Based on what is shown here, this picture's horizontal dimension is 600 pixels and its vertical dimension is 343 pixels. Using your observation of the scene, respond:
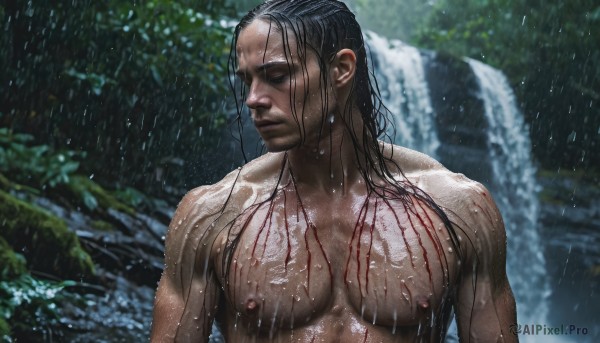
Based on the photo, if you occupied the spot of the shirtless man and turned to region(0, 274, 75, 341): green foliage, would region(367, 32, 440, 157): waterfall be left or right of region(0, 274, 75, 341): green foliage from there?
right

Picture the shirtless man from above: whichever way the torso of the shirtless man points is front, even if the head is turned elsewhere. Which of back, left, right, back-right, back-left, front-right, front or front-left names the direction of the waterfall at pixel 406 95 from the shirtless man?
back

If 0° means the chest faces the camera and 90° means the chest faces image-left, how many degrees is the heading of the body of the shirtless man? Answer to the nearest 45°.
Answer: approximately 0°

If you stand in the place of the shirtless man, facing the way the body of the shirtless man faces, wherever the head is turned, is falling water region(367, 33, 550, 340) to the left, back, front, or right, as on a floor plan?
back

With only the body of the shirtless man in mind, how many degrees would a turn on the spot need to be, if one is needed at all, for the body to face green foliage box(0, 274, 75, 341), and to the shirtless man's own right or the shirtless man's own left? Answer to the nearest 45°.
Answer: approximately 135° to the shirtless man's own right

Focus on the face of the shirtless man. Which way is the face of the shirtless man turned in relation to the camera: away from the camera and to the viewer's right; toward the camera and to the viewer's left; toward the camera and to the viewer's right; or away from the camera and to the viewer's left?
toward the camera and to the viewer's left
